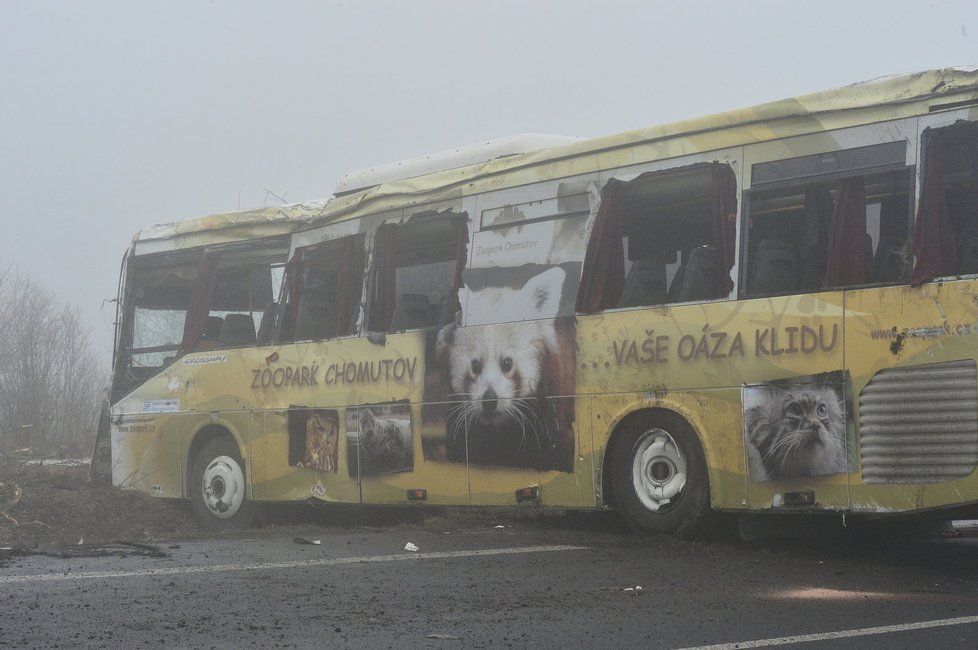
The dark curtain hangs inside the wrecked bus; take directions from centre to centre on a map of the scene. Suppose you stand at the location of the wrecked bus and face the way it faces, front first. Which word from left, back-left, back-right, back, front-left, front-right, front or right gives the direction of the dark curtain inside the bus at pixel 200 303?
front

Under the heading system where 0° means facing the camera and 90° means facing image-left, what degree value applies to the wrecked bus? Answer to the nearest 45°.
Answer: approximately 135°
